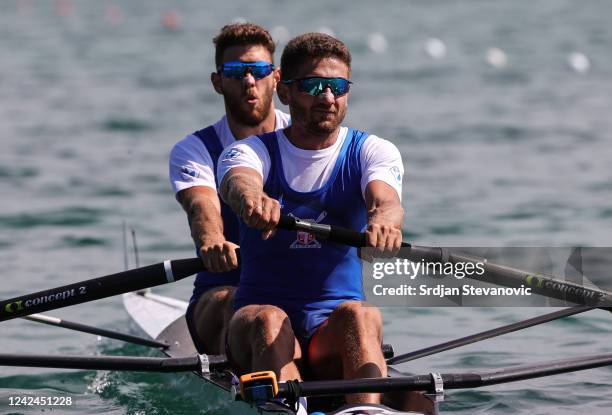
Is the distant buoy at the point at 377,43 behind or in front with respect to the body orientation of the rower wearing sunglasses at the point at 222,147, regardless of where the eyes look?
behind

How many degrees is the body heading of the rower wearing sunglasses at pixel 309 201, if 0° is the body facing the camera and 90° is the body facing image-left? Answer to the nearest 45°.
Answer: approximately 0°

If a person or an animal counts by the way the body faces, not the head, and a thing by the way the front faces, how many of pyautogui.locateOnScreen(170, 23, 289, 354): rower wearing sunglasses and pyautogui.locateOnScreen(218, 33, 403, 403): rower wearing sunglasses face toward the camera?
2

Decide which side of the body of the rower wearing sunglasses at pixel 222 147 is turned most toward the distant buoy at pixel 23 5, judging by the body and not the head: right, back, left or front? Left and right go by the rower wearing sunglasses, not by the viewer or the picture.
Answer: back

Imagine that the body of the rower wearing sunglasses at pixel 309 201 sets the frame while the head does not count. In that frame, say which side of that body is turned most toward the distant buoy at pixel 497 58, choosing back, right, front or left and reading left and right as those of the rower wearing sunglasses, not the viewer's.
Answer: back

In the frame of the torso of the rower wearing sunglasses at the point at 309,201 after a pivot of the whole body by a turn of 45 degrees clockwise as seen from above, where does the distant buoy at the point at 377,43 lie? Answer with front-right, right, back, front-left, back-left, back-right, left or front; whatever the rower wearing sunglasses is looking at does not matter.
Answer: back-right

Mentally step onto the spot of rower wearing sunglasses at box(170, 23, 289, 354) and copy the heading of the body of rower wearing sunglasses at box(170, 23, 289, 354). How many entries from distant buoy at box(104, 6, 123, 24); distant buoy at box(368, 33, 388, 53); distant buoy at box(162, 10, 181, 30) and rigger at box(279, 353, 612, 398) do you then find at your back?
3

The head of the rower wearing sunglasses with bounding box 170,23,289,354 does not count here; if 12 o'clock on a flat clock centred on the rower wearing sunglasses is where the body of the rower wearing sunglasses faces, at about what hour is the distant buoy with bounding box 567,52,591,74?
The distant buoy is roughly at 7 o'clock from the rower wearing sunglasses.

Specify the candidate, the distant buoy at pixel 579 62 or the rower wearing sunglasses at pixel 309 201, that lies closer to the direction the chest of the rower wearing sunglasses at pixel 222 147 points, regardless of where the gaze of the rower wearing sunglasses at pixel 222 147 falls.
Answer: the rower wearing sunglasses

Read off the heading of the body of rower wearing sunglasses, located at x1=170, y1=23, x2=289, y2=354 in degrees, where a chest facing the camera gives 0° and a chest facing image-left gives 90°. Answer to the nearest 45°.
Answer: approximately 0°

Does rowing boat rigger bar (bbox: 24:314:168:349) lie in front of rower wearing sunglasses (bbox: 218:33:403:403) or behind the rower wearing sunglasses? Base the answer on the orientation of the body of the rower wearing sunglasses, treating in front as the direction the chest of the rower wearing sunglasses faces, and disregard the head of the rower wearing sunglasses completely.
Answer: behind
